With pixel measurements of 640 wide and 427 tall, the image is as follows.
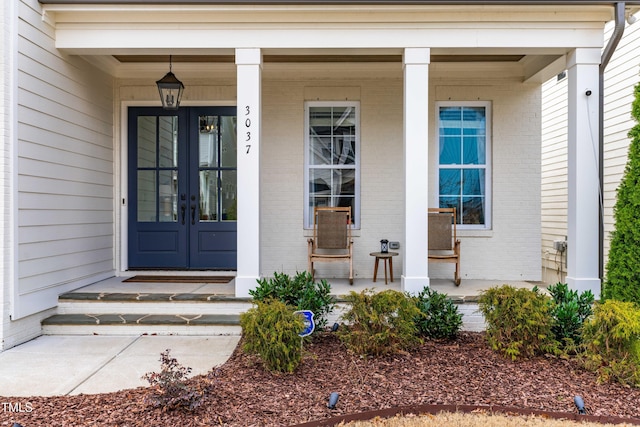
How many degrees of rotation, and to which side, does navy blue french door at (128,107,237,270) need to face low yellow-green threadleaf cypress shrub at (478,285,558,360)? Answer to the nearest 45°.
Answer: approximately 45° to its left

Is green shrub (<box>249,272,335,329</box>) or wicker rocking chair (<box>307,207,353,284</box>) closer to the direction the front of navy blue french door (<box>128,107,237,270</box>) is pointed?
the green shrub

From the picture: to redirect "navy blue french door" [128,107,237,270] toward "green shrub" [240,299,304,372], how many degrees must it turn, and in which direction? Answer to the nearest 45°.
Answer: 0° — it already faces it

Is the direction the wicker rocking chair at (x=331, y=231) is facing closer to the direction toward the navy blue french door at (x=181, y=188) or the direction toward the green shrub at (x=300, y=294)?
the green shrub

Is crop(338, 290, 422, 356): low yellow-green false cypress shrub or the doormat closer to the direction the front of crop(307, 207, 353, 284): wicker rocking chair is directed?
the low yellow-green false cypress shrub

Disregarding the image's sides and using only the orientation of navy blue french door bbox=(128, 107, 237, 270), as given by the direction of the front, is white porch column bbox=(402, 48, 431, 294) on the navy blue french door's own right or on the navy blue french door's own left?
on the navy blue french door's own left

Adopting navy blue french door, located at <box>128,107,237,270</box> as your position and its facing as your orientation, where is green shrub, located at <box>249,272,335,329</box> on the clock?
The green shrub is roughly at 11 o'clock from the navy blue french door.

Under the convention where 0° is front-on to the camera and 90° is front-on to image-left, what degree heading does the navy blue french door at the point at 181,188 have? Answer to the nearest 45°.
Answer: approximately 0°

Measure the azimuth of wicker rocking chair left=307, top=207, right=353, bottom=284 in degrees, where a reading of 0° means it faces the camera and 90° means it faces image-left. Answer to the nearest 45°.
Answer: approximately 0°

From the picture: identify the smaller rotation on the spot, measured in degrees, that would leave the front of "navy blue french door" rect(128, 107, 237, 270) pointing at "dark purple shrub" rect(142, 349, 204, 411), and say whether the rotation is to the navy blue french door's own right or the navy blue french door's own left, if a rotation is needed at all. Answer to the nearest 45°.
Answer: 0° — it already faces it

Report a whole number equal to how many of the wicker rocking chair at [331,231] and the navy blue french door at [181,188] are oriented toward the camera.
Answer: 2
